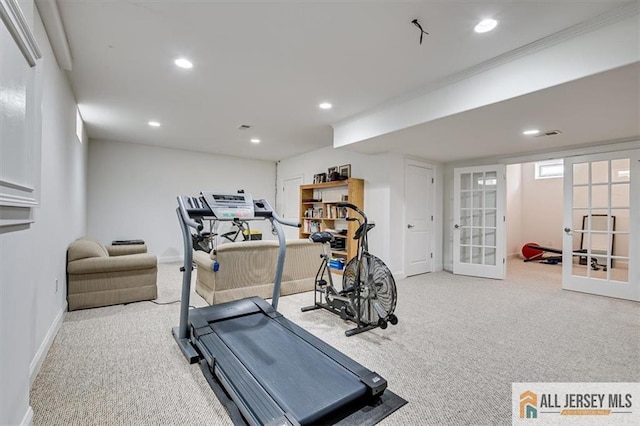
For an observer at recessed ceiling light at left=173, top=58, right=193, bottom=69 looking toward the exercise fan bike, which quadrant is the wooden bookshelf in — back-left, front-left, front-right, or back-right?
front-left

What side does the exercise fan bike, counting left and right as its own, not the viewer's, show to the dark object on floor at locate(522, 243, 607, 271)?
left

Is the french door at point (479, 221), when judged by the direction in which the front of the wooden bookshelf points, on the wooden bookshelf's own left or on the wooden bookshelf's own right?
on the wooden bookshelf's own left

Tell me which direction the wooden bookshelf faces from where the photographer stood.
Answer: facing the viewer and to the left of the viewer

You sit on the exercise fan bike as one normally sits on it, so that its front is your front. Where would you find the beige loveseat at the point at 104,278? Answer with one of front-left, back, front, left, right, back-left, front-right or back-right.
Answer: back-right

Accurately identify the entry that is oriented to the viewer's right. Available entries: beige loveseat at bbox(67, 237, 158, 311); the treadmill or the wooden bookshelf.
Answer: the beige loveseat

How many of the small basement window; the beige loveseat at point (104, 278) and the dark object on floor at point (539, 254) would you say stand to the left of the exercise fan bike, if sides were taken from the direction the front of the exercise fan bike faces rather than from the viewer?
2

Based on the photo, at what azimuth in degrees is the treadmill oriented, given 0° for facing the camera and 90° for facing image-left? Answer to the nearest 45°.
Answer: approximately 135°

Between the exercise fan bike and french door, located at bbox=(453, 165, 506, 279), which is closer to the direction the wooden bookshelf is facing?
the exercise fan bike

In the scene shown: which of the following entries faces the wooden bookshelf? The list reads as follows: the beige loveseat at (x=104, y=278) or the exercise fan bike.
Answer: the beige loveseat

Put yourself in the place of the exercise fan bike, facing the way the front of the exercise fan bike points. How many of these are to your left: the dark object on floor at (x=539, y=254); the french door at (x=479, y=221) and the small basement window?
3

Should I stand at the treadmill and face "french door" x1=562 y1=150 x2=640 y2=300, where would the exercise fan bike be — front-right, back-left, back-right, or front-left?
front-left
